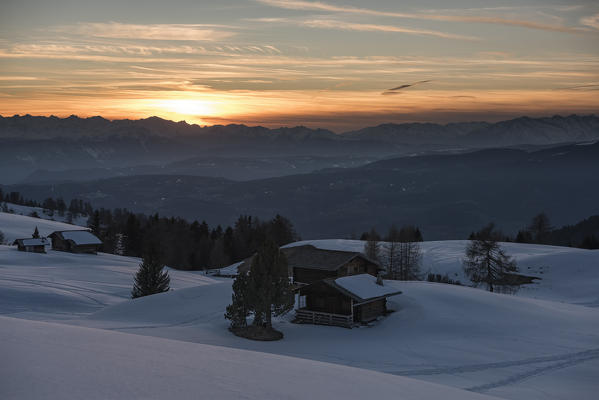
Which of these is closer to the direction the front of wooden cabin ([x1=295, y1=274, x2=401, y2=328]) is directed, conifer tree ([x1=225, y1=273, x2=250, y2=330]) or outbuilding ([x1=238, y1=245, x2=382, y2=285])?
the conifer tree

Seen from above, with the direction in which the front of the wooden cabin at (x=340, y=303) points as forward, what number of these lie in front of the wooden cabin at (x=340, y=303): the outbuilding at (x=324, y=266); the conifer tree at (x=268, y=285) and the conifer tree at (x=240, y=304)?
2

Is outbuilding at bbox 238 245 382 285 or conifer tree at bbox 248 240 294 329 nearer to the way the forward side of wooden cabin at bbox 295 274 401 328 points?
the conifer tree

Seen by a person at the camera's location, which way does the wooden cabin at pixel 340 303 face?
facing the viewer and to the left of the viewer

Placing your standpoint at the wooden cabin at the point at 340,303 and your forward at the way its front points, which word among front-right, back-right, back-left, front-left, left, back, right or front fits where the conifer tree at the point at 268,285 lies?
front

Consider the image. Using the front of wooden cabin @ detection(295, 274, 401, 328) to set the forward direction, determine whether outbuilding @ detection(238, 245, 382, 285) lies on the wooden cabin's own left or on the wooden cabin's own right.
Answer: on the wooden cabin's own right
